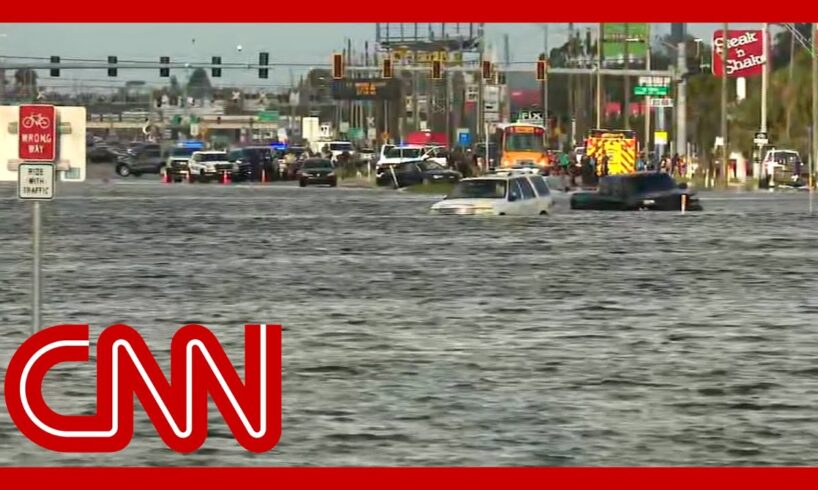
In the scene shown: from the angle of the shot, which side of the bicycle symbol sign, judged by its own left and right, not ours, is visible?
front
